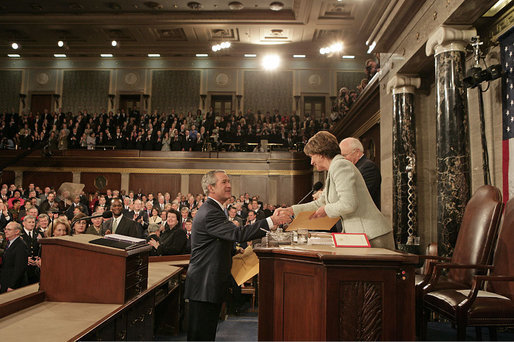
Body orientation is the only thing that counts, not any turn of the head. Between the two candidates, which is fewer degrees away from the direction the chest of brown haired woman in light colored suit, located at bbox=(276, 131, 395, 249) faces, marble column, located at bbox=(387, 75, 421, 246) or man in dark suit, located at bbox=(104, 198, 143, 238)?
the man in dark suit

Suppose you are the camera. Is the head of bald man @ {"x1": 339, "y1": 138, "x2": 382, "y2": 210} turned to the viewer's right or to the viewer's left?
to the viewer's left

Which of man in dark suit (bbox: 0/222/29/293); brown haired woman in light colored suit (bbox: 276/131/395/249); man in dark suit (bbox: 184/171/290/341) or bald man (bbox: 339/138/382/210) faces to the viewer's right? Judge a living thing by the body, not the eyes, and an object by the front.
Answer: man in dark suit (bbox: 184/171/290/341)

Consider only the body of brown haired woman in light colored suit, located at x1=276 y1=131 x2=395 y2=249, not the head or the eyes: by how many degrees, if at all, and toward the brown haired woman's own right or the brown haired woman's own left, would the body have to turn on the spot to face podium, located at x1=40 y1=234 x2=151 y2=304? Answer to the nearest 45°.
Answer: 0° — they already face it

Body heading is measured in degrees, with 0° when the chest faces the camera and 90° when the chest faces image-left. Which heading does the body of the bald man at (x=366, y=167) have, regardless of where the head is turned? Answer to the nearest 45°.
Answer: approximately 90°

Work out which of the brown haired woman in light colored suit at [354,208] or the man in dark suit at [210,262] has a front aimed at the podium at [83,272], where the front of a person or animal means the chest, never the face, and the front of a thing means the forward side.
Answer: the brown haired woman in light colored suit

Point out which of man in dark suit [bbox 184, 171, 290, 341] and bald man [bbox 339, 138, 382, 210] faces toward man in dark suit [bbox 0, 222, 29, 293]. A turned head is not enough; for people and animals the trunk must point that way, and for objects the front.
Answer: the bald man

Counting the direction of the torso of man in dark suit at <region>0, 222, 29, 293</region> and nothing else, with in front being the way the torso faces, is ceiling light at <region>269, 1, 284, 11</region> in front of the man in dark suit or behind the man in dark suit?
behind

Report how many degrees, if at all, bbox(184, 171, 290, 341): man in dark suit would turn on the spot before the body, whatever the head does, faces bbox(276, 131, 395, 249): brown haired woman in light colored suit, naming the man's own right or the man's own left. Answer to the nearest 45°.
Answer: approximately 45° to the man's own right

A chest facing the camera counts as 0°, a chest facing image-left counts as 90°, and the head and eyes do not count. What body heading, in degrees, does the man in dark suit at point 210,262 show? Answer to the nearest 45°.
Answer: approximately 270°

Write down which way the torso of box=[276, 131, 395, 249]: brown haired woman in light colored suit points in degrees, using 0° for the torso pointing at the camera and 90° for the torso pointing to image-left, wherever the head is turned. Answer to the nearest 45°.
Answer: approximately 90°
